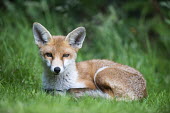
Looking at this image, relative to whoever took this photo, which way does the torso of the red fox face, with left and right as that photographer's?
facing to the left of the viewer
